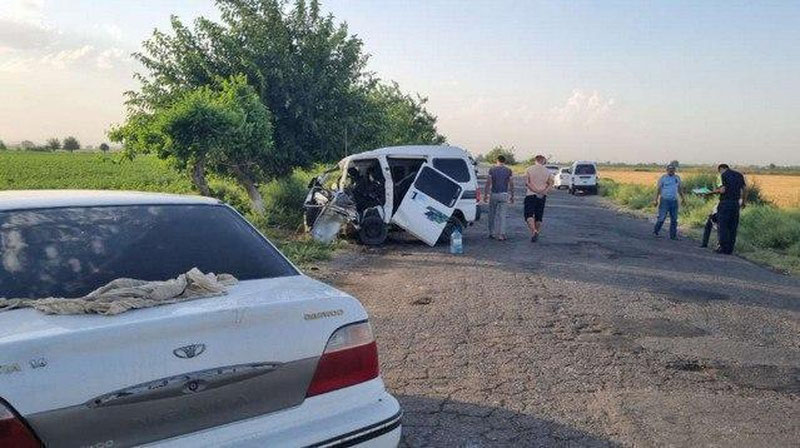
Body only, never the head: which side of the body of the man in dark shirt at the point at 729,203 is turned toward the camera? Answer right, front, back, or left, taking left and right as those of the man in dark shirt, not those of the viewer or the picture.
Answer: left

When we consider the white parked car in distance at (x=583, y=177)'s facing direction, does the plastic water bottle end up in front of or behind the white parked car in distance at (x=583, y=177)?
in front

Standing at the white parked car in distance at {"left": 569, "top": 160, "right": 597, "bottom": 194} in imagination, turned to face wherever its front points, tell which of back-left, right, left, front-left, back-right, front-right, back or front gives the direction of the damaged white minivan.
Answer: back

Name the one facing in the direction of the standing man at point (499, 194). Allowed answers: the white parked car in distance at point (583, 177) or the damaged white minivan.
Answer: the white parked car in distance

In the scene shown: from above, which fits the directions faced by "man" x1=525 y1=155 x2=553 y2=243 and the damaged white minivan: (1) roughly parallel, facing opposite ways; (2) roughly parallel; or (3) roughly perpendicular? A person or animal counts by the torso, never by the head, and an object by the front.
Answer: roughly perpendicular

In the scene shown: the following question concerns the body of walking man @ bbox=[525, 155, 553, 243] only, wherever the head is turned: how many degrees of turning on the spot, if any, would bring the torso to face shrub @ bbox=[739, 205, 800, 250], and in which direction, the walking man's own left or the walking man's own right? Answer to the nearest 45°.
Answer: approximately 45° to the walking man's own right

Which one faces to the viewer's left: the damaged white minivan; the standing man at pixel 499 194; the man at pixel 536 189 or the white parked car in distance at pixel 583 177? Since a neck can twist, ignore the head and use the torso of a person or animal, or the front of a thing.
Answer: the damaged white minivan

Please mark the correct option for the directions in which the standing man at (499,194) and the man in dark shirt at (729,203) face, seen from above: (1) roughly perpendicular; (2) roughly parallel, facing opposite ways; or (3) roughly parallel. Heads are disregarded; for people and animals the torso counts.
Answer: roughly perpendicular

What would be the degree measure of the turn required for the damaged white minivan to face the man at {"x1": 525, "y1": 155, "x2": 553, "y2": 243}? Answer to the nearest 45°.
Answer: approximately 180°

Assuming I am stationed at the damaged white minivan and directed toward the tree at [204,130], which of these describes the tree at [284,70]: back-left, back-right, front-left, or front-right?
front-right

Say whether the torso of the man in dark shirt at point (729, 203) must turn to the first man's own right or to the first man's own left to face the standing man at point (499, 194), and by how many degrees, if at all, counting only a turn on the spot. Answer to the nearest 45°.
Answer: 0° — they already face them

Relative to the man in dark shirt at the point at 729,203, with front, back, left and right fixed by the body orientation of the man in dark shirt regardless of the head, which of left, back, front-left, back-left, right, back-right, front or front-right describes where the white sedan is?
left

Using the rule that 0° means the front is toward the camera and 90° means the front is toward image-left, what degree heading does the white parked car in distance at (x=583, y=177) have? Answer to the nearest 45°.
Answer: approximately 0°

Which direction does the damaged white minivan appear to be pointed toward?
to the viewer's left

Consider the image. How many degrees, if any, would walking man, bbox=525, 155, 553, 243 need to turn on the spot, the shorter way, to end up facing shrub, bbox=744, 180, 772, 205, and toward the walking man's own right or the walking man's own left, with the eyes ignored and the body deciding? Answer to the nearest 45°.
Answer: approximately 45° to the walking man's own right

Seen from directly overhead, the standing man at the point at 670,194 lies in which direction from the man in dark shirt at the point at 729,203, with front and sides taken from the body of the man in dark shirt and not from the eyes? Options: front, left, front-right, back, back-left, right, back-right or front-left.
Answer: front-right

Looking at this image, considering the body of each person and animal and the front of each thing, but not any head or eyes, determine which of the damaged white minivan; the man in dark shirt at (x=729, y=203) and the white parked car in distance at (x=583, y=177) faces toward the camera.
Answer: the white parked car in distance
